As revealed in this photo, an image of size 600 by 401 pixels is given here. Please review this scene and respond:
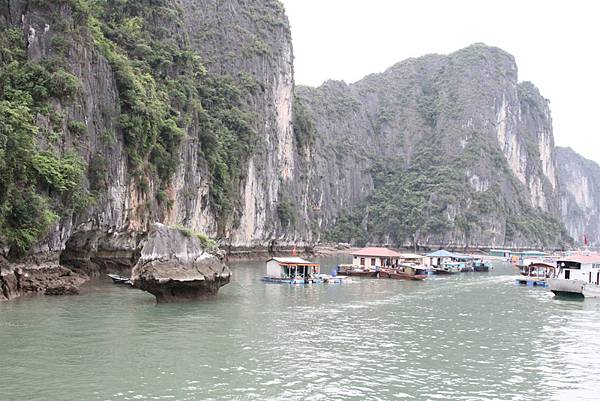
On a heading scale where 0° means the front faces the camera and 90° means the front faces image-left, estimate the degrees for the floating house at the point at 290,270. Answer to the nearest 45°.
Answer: approximately 315°

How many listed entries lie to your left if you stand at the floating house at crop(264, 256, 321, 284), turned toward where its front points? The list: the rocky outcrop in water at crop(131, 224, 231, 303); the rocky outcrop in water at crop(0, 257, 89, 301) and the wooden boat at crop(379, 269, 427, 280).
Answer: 1

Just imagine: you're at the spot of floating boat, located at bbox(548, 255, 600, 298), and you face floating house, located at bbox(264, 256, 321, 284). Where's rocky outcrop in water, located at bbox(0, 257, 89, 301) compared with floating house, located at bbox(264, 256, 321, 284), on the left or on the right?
left

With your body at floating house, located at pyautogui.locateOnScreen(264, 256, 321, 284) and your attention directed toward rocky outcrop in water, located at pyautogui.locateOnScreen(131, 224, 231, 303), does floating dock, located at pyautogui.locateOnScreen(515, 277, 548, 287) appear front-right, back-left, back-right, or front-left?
back-left

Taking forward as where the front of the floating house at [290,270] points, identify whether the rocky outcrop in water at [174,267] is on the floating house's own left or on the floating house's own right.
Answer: on the floating house's own right

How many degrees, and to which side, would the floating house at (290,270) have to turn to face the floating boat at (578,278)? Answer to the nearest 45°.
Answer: approximately 45° to its left

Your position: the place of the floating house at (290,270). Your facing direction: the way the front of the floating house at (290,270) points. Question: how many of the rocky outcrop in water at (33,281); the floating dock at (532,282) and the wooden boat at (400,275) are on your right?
1

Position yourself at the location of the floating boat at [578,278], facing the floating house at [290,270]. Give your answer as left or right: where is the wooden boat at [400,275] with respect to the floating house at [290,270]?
right

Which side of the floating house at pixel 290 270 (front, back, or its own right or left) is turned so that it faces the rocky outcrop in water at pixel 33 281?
right

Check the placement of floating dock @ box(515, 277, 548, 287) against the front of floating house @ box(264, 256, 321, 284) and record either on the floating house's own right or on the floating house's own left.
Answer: on the floating house's own left

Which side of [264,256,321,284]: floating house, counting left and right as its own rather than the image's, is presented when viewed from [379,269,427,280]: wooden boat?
left

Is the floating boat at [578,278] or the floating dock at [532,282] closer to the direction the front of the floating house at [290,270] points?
the floating boat
